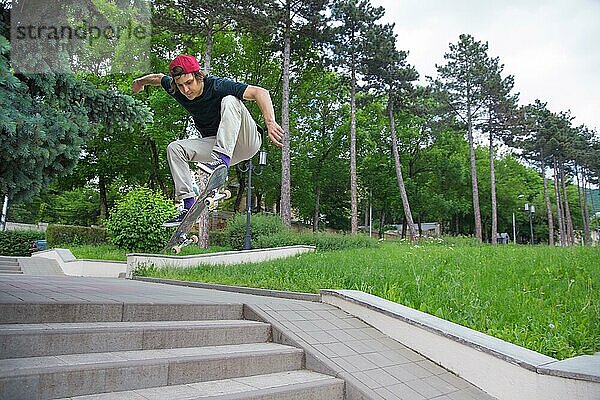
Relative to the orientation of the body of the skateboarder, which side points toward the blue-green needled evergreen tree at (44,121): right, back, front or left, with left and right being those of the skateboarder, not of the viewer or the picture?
right

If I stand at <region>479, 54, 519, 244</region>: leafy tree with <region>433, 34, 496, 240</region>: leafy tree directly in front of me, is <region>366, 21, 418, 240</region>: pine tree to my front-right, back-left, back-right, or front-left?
front-left

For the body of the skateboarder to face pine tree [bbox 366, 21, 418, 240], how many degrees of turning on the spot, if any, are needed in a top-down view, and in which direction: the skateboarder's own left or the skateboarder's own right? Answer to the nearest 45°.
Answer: approximately 180°

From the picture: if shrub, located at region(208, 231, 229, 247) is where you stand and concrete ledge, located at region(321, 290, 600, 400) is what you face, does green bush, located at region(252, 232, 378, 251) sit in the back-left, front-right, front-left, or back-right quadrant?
front-left

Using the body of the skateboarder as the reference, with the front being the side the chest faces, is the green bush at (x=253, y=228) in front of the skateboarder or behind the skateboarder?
behind

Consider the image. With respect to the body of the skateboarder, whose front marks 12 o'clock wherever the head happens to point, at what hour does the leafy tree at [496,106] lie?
The leafy tree is roughly at 6 o'clock from the skateboarder.

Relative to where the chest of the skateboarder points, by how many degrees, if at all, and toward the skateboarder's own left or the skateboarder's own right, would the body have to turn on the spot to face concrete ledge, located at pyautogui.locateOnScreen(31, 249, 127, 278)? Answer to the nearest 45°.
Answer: approximately 135° to the skateboarder's own right

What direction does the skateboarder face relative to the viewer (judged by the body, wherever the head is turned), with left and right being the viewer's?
facing the viewer and to the left of the viewer

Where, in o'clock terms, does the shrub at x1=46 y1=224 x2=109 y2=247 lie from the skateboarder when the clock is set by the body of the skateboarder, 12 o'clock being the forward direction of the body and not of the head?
The shrub is roughly at 4 o'clock from the skateboarder.

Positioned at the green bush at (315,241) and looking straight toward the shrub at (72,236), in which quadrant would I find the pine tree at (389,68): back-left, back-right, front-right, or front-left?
back-right

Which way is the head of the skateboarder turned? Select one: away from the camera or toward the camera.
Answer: toward the camera

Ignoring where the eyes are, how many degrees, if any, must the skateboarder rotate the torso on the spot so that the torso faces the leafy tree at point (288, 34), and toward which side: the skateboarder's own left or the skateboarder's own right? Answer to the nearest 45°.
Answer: approximately 135° to the skateboarder's own right

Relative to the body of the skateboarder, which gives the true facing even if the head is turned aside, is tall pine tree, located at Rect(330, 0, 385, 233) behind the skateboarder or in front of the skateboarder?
behind
